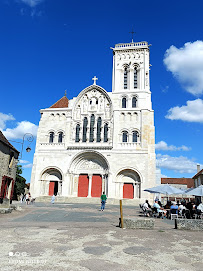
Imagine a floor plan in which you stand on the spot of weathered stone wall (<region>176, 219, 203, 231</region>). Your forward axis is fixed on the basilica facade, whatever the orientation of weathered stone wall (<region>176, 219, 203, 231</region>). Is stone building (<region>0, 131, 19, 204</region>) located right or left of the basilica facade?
left

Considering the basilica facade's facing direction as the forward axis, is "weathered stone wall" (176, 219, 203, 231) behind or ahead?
ahead

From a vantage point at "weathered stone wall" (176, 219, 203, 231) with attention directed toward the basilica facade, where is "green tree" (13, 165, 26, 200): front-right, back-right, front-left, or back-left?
front-left

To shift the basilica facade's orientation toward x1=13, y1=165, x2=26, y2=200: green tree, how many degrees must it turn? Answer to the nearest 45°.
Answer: approximately 90° to its right

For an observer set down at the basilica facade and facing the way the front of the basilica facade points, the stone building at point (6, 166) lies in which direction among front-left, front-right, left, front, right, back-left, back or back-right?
front-right

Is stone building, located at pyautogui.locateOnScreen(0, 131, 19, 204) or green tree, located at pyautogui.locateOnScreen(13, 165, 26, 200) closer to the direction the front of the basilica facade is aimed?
the stone building

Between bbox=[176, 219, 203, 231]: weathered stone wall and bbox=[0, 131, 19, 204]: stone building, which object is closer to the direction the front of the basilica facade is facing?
the weathered stone wall

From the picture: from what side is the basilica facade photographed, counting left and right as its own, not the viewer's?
front

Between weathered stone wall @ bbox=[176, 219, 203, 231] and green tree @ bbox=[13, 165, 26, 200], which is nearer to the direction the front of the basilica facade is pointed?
the weathered stone wall
